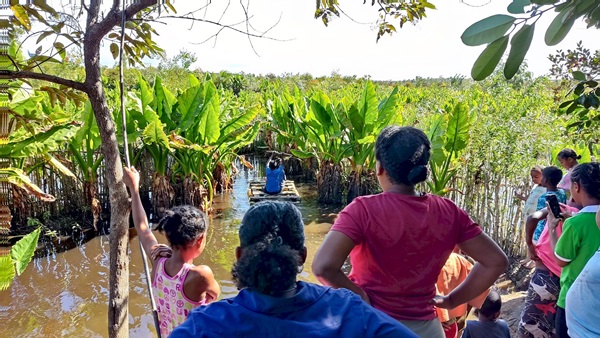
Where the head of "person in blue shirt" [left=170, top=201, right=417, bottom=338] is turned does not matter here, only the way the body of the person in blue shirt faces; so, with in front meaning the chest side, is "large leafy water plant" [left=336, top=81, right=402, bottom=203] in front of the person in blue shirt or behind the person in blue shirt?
in front

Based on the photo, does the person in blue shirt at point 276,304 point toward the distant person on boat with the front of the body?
yes

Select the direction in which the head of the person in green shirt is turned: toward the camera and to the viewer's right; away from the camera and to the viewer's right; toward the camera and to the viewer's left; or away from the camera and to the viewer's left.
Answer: away from the camera and to the viewer's left

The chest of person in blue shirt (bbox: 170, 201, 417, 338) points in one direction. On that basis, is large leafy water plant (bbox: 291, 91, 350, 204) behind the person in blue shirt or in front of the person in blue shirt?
in front

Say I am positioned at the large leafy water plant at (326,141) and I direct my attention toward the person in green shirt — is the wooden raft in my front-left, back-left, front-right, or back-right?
front-right

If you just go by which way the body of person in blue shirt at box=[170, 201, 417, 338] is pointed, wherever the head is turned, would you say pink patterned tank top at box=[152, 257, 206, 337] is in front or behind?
in front

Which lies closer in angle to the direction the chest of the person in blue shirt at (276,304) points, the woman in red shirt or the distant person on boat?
the distant person on boat

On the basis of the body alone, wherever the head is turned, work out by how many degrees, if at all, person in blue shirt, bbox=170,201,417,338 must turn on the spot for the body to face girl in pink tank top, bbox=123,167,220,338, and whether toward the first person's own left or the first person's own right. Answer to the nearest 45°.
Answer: approximately 45° to the first person's own left

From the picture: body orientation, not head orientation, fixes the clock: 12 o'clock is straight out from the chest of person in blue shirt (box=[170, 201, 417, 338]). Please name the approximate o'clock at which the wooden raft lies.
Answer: The wooden raft is roughly at 12 o'clock from the person in blue shirt.

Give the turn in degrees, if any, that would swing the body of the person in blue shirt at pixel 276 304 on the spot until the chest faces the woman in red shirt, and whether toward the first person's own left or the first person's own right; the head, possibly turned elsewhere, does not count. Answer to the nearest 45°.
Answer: approximately 45° to the first person's own right

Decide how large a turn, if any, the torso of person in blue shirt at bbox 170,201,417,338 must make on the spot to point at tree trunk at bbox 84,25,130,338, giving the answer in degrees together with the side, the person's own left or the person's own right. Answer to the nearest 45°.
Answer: approximately 45° to the person's own left

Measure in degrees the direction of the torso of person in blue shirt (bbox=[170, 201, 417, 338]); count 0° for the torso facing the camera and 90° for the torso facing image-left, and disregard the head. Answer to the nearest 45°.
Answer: approximately 180°
